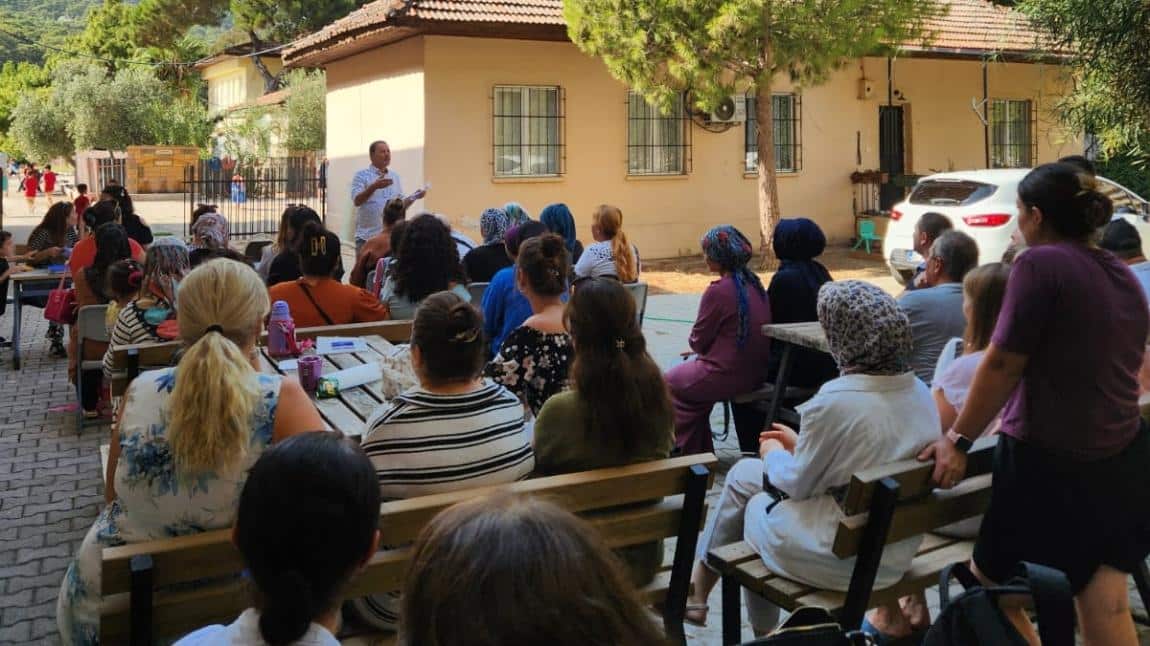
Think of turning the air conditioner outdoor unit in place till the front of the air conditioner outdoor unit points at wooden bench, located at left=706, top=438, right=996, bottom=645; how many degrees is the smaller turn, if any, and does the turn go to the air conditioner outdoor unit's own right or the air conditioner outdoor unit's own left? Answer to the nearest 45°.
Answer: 0° — it already faces it

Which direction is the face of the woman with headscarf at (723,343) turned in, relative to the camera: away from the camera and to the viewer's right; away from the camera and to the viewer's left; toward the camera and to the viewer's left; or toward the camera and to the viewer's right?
away from the camera and to the viewer's left

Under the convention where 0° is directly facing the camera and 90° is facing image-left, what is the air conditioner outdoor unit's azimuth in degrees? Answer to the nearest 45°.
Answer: approximately 0°

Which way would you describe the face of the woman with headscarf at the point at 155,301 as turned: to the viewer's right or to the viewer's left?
to the viewer's right

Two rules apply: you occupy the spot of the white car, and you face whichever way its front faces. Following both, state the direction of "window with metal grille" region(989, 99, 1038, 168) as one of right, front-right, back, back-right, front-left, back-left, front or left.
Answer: front-left

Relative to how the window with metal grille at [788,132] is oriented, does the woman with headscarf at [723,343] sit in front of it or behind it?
in front

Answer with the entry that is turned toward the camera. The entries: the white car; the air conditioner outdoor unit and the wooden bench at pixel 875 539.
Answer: the air conditioner outdoor unit

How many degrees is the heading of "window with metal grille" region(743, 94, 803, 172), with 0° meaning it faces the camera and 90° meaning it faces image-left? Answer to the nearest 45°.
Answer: approximately 0°

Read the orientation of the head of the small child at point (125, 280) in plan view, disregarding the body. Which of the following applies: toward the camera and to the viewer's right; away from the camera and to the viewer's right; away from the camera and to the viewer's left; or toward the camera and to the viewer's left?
away from the camera and to the viewer's right

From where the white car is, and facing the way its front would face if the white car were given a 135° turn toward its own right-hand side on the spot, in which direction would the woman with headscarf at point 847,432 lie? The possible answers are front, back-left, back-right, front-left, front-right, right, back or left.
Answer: front

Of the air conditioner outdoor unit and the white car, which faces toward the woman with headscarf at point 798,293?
the air conditioner outdoor unit

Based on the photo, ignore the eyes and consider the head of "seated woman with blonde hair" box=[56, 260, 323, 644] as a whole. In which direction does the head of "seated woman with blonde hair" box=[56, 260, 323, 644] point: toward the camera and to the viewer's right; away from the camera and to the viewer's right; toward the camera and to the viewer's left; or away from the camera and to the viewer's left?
away from the camera and to the viewer's right

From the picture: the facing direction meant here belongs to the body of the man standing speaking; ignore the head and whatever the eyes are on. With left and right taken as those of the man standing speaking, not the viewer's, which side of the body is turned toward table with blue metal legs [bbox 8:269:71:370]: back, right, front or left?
right

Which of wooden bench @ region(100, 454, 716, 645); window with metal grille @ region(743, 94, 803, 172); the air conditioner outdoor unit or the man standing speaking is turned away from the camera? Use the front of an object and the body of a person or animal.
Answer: the wooden bench

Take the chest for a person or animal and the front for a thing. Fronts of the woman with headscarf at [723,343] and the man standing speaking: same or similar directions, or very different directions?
very different directions

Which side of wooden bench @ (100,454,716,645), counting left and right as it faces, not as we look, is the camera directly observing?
back

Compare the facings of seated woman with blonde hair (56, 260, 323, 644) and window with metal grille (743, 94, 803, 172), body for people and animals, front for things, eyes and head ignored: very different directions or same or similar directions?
very different directions

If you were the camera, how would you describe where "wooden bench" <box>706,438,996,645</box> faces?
facing away from the viewer and to the left of the viewer

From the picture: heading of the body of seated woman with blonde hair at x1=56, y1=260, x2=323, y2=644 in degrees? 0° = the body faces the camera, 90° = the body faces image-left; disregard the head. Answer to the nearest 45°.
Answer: approximately 180°
